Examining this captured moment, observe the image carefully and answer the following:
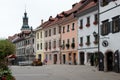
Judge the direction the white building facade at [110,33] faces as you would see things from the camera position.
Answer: facing the viewer and to the left of the viewer
